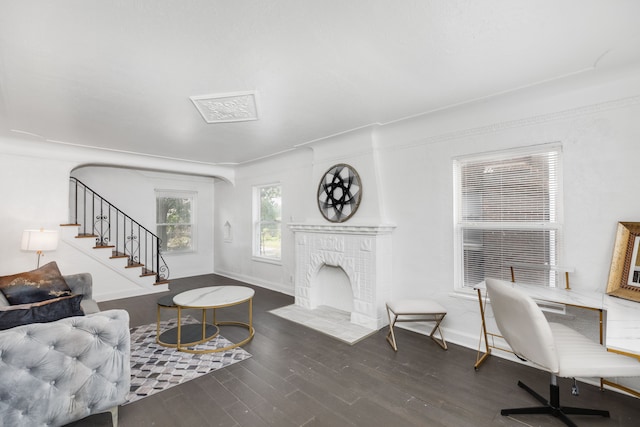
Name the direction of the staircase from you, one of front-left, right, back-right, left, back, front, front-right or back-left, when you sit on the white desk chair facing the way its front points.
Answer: back-left

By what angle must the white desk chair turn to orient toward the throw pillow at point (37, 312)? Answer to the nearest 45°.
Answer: approximately 180°

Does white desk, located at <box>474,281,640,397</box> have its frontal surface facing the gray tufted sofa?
yes

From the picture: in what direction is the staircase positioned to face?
to the viewer's right

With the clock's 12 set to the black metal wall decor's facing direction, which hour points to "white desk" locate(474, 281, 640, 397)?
The white desk is roughly at 9 o'clock from the black metal wall decor.

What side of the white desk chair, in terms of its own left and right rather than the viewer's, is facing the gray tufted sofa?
back

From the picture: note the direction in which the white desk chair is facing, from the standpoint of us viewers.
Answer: facing away from the viewer and to the right of the viewer

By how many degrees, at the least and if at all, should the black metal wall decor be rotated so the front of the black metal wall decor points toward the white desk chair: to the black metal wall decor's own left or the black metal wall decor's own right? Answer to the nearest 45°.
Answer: approximately 90° to the black metal wall decor's own left

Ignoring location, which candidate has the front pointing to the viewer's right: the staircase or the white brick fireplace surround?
the staircase

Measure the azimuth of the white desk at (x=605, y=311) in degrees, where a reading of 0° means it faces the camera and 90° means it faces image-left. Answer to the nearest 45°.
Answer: approximately 45°

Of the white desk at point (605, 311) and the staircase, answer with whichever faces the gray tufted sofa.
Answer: the white desk

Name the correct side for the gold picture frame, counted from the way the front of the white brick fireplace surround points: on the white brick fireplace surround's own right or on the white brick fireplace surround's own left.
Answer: on the white brick fireplace surround's own left

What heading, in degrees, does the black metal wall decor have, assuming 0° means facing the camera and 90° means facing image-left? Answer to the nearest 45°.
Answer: approximately 45°

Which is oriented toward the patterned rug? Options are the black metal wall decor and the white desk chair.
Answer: the black metal wall decor

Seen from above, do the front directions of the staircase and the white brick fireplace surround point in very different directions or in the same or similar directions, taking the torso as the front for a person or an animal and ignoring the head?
very different directions
